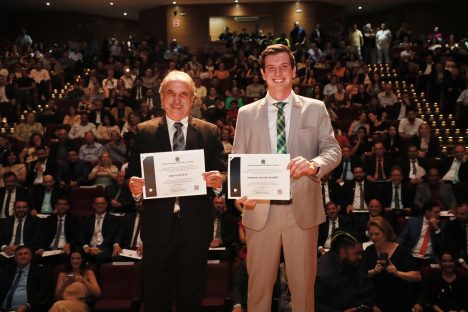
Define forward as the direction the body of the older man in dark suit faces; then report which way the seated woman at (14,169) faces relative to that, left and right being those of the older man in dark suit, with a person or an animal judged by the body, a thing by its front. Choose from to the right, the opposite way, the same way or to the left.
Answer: the same way

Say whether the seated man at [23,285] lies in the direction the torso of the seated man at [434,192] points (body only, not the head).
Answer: no

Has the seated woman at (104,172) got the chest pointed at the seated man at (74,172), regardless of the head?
no

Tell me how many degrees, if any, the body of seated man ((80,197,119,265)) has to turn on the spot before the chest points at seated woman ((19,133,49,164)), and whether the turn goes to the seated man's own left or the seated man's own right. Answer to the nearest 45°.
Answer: approximately 180°

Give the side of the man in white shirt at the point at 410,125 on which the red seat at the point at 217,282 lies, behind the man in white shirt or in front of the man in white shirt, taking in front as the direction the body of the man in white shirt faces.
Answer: in front

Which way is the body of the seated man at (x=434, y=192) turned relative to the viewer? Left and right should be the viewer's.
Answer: facing the viewer

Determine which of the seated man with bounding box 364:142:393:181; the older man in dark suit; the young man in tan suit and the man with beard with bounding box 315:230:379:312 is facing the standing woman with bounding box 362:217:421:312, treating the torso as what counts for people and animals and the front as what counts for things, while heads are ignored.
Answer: the seated man

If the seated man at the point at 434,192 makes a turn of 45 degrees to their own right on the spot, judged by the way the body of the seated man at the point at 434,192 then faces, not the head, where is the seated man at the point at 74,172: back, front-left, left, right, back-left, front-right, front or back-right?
front-right

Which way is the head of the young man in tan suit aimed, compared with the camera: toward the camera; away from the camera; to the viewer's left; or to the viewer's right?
toward the camera

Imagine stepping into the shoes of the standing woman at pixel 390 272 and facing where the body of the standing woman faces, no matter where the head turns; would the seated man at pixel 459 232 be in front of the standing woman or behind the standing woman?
behind

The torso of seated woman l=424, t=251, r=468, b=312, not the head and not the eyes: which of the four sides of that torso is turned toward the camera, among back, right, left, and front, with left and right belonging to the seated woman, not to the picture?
front

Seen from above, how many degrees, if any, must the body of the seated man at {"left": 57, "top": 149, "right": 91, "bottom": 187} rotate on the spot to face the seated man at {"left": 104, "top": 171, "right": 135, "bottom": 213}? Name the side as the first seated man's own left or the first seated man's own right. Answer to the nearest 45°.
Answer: approximately 45° to the first seated man's own left

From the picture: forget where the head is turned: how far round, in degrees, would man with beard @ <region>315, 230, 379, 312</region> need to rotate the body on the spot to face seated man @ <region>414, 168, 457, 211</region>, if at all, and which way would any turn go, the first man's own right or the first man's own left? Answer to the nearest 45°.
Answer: approximately 135° to the first man's own left

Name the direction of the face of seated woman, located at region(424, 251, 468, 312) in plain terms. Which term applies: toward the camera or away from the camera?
toward the camera

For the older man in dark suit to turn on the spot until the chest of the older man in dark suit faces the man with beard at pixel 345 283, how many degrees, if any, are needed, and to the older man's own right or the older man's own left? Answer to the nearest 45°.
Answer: approximately 135° to the older man's own left

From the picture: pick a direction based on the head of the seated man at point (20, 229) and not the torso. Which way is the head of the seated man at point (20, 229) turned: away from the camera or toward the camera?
toward the camera

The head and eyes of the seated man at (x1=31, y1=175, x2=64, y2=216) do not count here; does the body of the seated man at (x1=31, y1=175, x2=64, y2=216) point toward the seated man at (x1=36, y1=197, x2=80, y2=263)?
yes

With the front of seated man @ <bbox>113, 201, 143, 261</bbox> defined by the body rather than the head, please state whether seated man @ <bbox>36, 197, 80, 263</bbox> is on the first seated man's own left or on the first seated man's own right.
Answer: on the first seated man's own right

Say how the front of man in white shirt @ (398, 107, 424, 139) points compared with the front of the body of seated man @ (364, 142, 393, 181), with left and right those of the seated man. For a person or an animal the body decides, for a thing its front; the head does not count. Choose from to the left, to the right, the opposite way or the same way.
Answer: the same way
